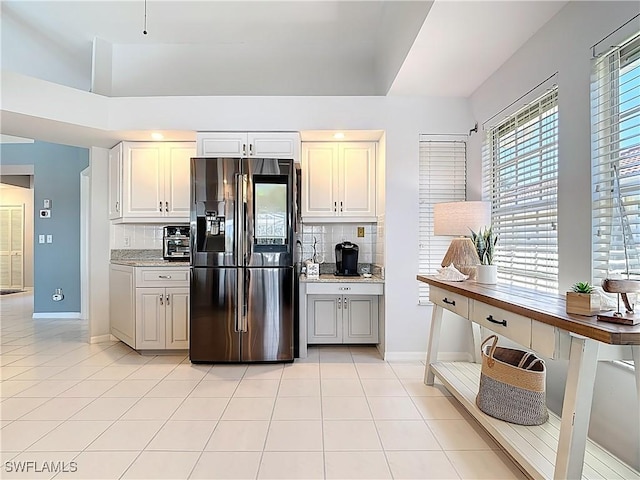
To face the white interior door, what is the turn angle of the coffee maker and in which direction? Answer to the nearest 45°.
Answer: approximately 135° to its right

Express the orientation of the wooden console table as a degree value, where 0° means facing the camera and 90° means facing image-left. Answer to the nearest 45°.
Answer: approximately 45°

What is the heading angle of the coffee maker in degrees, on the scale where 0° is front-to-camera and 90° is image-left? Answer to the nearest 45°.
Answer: approximately 0°

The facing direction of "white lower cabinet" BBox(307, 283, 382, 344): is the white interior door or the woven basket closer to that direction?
the woven basket

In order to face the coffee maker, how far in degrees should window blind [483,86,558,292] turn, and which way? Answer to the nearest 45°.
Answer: approximately 45° to its right

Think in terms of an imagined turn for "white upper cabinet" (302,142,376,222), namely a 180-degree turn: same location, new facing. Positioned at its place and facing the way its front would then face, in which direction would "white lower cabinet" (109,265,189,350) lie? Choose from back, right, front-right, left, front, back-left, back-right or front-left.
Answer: left

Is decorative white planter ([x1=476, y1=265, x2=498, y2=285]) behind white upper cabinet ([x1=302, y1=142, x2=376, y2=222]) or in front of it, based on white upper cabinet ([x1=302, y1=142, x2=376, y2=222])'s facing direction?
in front
